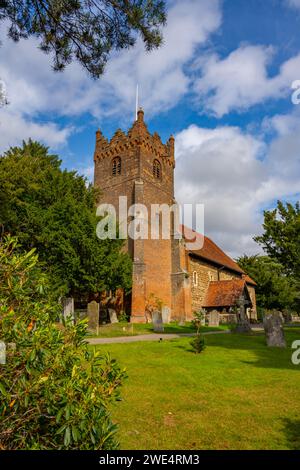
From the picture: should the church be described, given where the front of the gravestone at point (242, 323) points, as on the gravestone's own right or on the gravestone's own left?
on the gravestone's own right

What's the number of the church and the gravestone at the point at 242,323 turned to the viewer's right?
0

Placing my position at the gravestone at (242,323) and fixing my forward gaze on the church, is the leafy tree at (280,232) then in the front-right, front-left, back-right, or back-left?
front-right

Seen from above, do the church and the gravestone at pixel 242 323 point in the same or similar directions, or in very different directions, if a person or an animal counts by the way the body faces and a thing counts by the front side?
same or similar directions

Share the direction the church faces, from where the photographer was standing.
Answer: facing the viewer and to the left of the viewer

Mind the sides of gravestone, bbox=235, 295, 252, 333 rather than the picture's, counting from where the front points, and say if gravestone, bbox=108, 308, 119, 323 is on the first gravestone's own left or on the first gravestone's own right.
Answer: on the first gravestone's own right
